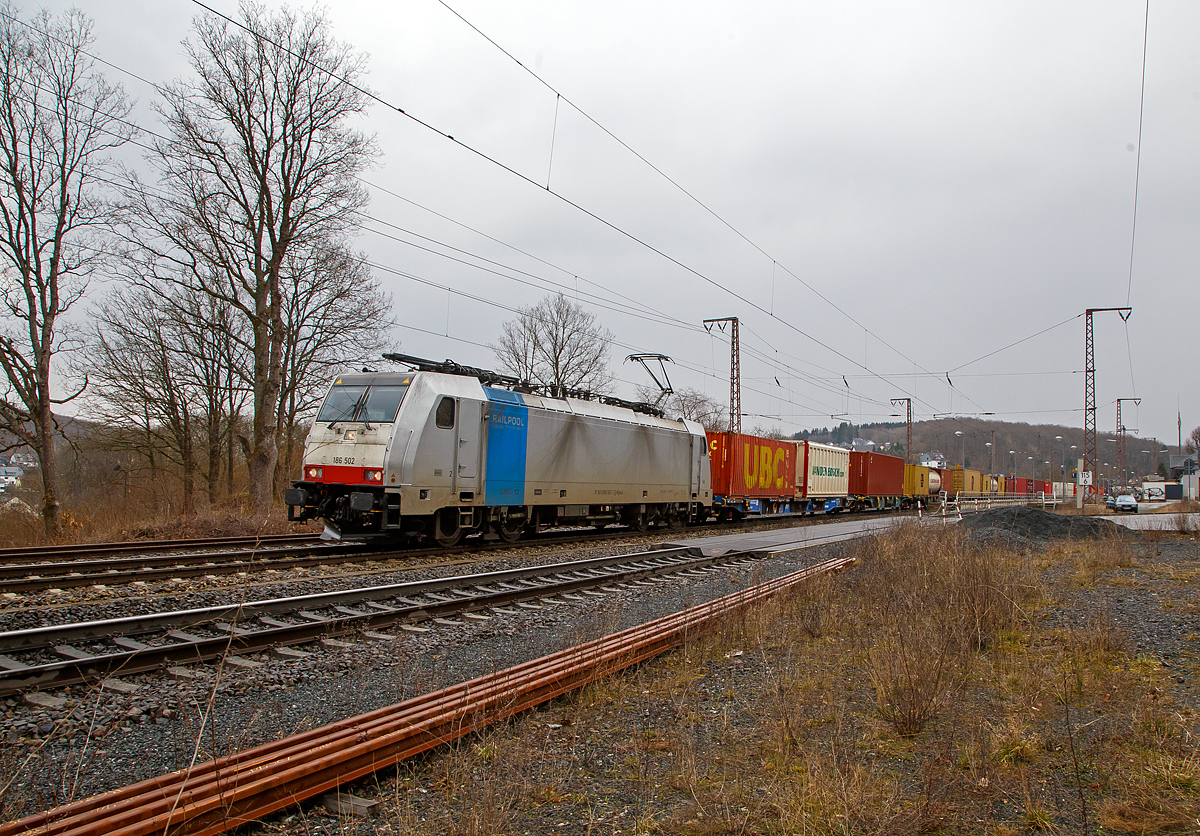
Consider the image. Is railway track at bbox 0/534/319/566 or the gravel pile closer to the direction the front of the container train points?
the railway track

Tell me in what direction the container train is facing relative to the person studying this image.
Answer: facing the viewer and to the left of the viewer

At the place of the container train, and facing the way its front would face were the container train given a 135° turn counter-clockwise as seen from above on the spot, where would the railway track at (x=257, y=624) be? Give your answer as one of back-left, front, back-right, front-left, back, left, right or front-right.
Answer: right

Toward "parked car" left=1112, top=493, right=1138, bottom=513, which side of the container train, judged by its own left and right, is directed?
back
